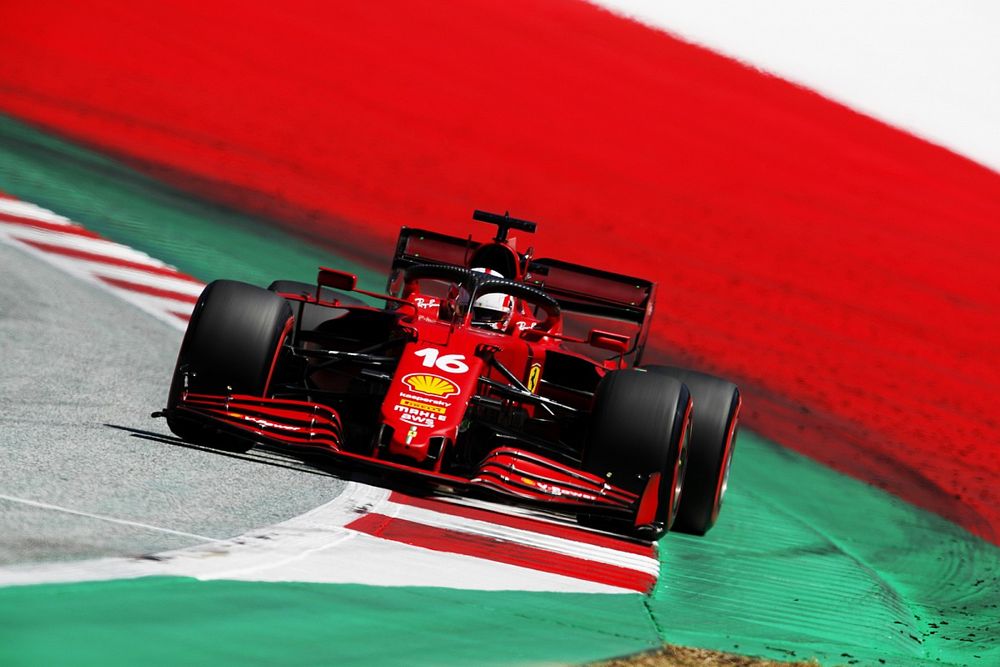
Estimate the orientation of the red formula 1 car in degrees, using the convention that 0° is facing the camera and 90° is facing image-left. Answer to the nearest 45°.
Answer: approximately 0°
